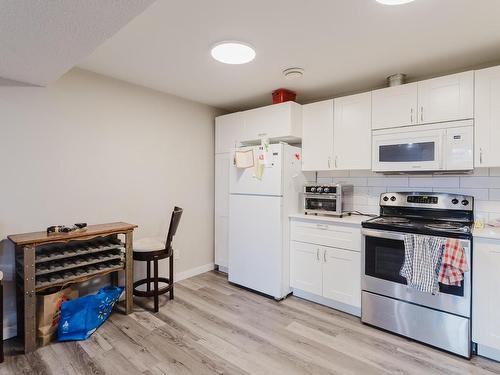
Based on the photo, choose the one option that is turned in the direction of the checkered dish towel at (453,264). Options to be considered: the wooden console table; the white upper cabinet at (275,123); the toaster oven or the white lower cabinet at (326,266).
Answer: the wooden console table

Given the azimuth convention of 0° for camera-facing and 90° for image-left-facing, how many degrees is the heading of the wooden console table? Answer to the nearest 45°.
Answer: approximately 315°

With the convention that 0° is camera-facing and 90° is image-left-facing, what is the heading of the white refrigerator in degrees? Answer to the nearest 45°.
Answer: approximately 45°

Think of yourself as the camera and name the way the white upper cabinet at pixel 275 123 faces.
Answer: facing the viewer and to the left of the viewer

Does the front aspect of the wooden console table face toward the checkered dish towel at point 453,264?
yes

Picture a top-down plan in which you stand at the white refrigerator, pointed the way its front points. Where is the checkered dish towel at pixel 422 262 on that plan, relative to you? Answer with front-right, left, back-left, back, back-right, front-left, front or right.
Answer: left

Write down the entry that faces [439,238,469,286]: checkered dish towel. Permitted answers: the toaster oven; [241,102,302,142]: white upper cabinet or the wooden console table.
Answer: the wooden console table

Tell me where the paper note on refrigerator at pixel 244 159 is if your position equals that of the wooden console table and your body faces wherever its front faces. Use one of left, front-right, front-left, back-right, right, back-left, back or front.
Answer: front-left

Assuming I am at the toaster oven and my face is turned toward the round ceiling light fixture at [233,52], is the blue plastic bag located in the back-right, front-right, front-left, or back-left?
front-right

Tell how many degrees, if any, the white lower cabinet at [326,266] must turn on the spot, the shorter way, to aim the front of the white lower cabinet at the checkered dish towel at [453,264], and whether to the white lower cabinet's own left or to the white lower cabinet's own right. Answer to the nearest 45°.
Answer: approximately 90° to the white lower cabinet's own left

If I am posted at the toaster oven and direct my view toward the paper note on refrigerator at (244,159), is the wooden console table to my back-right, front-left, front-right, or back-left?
front-left

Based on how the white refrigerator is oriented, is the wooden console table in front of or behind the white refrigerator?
in front
